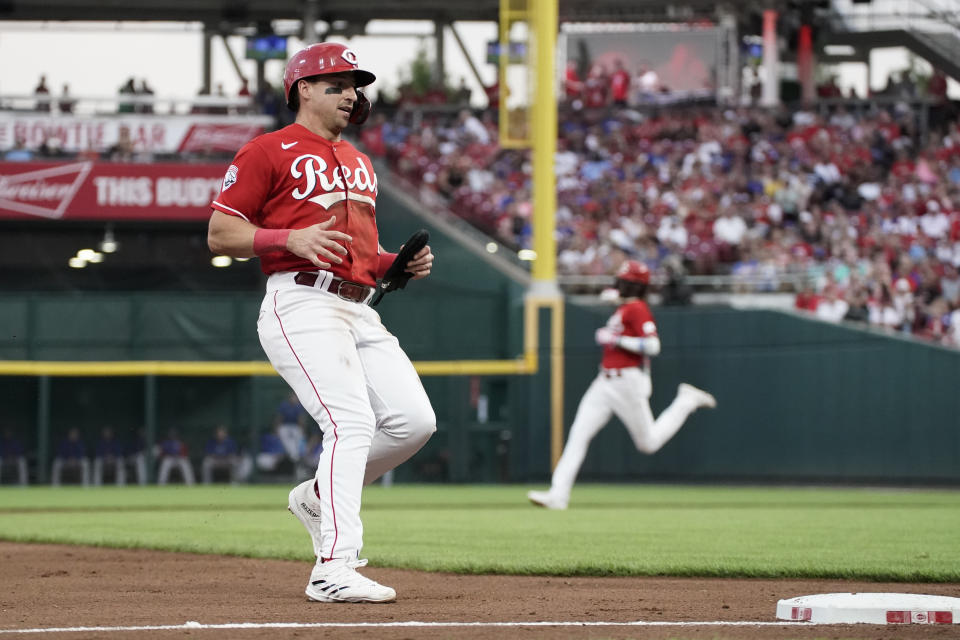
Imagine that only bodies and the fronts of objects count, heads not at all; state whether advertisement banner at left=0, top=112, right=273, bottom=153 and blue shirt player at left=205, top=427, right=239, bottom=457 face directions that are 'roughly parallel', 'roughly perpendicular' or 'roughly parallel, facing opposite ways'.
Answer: roughly parallel

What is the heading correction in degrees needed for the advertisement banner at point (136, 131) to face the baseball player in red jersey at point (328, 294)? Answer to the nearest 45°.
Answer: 0° — it already faces them

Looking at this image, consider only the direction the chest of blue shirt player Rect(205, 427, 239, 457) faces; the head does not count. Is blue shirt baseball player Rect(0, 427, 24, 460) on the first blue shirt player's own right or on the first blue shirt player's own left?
on the first blue shirt player's own right

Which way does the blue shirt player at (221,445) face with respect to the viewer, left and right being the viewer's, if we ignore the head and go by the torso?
facing the viewer

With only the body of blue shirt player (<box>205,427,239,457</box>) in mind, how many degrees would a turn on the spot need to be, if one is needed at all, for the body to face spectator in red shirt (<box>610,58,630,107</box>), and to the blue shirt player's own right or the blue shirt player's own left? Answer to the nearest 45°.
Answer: approximately 135° to the blue shirt player's own left

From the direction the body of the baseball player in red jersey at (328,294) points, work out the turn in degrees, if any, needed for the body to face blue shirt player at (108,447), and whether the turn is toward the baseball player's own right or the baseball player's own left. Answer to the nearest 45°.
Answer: approximately 135° to the baseball player's own left

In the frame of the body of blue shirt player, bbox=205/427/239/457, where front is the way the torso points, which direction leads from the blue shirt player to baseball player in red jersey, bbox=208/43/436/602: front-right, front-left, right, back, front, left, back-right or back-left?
front
